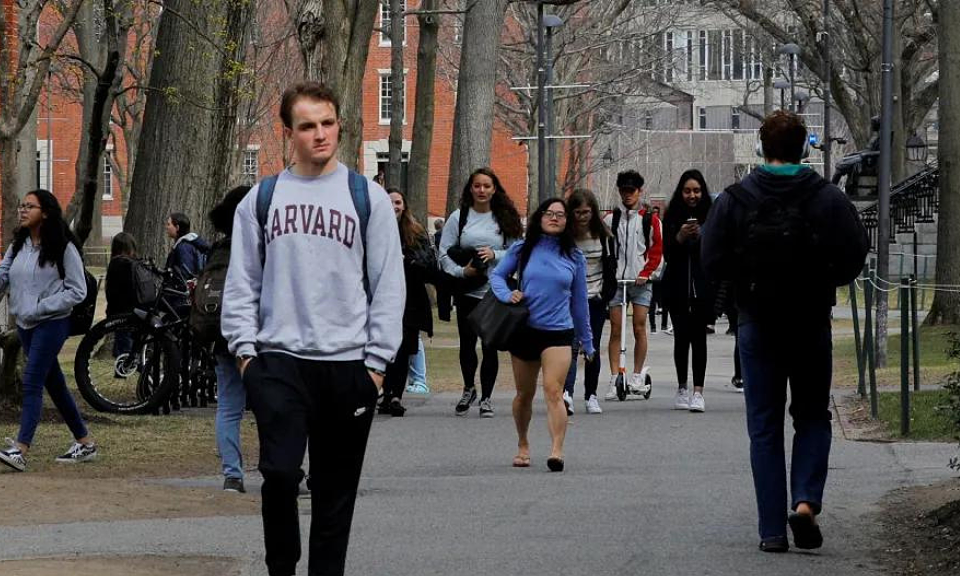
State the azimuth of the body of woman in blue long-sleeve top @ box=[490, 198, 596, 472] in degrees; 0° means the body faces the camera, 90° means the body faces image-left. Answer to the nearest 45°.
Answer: approximately 0°

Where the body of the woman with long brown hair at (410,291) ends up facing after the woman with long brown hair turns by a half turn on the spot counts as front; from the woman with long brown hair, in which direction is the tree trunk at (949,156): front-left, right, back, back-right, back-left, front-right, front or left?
front

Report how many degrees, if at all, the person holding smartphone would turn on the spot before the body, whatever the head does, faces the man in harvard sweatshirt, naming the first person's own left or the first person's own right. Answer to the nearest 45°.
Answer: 0° — they already face them

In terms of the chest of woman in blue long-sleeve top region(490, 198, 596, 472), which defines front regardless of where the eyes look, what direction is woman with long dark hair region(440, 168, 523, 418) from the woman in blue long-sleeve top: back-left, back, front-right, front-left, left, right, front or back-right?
back

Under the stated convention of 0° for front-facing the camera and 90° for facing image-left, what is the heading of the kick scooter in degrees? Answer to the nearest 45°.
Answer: approximately 45°

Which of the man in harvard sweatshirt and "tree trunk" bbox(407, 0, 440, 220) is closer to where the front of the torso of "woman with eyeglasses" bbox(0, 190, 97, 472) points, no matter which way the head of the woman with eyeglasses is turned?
the man in harvard sweatshirt

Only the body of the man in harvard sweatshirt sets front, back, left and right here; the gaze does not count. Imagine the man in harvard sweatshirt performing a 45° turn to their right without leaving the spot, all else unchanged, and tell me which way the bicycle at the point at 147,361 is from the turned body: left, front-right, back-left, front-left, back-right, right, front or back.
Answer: back-right

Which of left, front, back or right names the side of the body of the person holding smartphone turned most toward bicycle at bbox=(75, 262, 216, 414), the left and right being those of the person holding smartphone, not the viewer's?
right

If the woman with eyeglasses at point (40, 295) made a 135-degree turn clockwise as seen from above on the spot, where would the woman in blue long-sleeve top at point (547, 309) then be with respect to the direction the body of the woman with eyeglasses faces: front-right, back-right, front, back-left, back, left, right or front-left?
right
